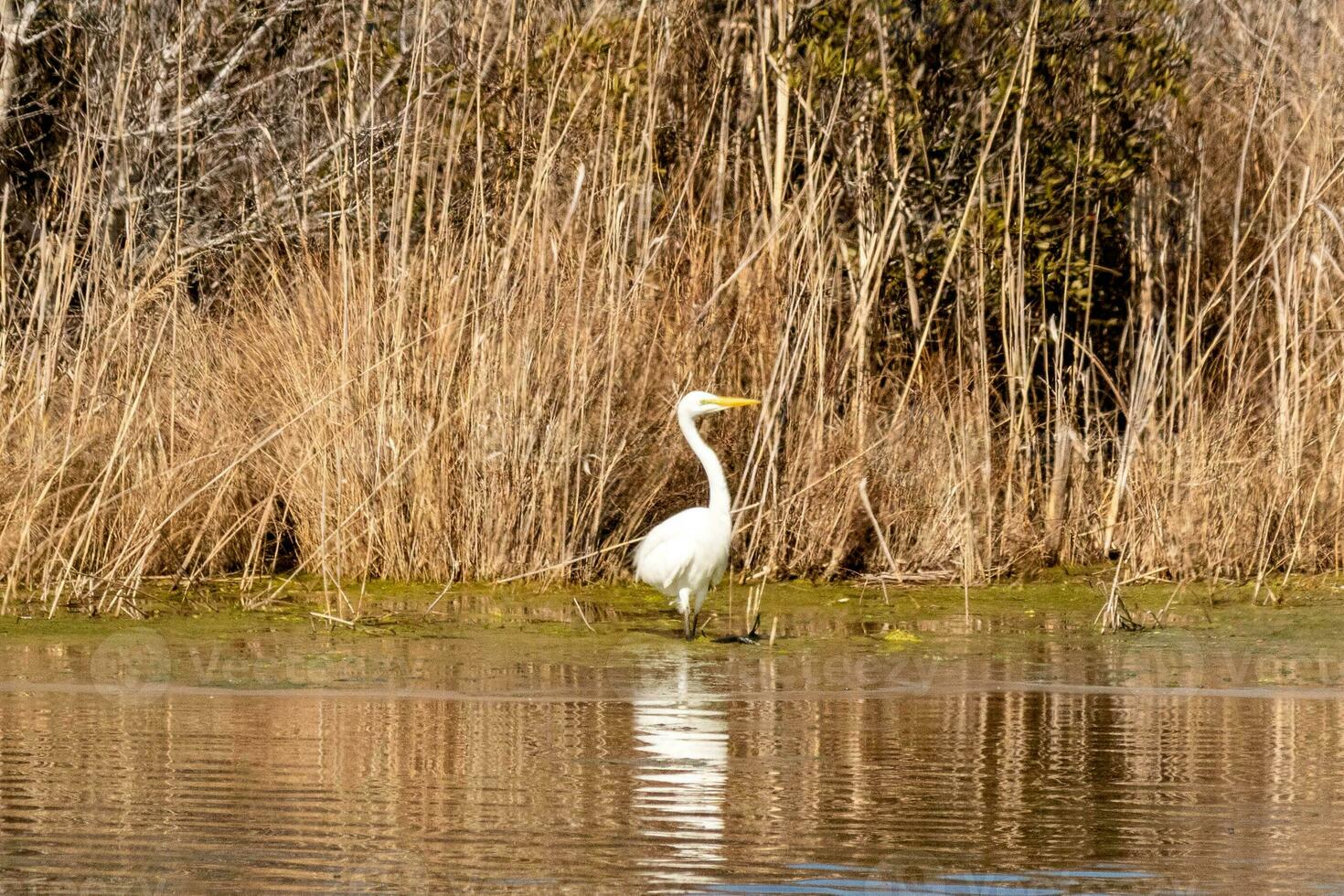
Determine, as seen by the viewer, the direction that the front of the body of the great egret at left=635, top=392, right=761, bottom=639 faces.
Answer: to the viewer's right
